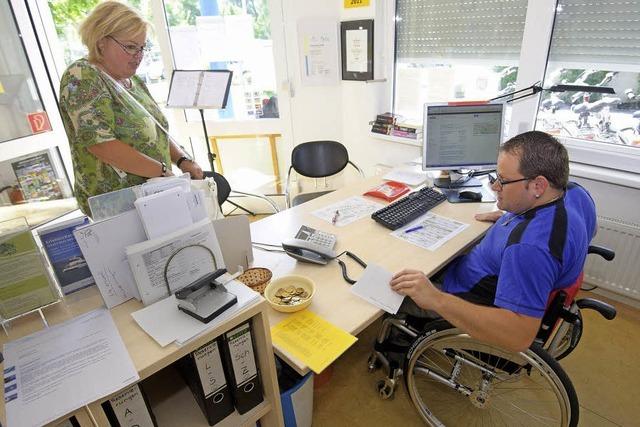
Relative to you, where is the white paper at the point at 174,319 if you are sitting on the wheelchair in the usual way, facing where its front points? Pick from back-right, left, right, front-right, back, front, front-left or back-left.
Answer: front-left

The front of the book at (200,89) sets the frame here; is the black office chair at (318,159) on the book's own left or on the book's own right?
on the book's own left

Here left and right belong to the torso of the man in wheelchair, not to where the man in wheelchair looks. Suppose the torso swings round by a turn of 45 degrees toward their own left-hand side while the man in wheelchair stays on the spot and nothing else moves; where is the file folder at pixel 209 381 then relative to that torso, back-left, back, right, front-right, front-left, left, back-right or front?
front

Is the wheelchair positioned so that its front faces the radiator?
no

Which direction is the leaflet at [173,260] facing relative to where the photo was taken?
toward the camera

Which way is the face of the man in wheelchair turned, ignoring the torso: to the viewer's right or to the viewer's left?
to the viewer's left

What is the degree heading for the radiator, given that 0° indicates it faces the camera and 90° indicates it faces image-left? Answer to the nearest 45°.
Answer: approximately 45°

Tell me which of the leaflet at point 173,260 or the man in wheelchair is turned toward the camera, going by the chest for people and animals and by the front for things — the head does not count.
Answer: the leaflet

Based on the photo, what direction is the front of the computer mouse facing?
to the viewer's left

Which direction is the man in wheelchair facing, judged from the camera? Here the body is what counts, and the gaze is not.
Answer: to the viewer's left

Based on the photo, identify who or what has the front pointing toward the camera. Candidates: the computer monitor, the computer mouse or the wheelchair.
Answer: the computer monitor

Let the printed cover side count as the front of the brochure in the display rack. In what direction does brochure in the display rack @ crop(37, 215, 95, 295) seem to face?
toward the camera

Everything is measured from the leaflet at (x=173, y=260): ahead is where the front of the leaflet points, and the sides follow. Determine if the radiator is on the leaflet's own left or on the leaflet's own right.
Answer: on the leaflet's own left

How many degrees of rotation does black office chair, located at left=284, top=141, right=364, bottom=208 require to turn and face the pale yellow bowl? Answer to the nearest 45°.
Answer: approximately 45° to its right

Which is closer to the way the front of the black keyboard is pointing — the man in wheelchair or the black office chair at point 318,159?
the man in wheelchair

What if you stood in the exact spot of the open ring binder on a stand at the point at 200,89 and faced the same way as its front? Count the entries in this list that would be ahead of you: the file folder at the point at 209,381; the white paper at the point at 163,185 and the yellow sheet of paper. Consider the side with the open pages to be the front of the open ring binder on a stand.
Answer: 3

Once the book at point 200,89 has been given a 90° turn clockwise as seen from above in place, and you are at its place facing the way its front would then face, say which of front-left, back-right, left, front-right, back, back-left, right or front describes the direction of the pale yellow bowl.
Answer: left

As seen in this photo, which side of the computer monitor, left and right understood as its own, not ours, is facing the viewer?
front

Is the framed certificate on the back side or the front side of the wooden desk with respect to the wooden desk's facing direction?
on the back side

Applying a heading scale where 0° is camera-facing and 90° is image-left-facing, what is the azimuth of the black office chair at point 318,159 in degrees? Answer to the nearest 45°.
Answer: approximately 315°

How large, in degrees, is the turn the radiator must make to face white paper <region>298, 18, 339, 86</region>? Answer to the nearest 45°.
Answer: approximately 45° to its right
